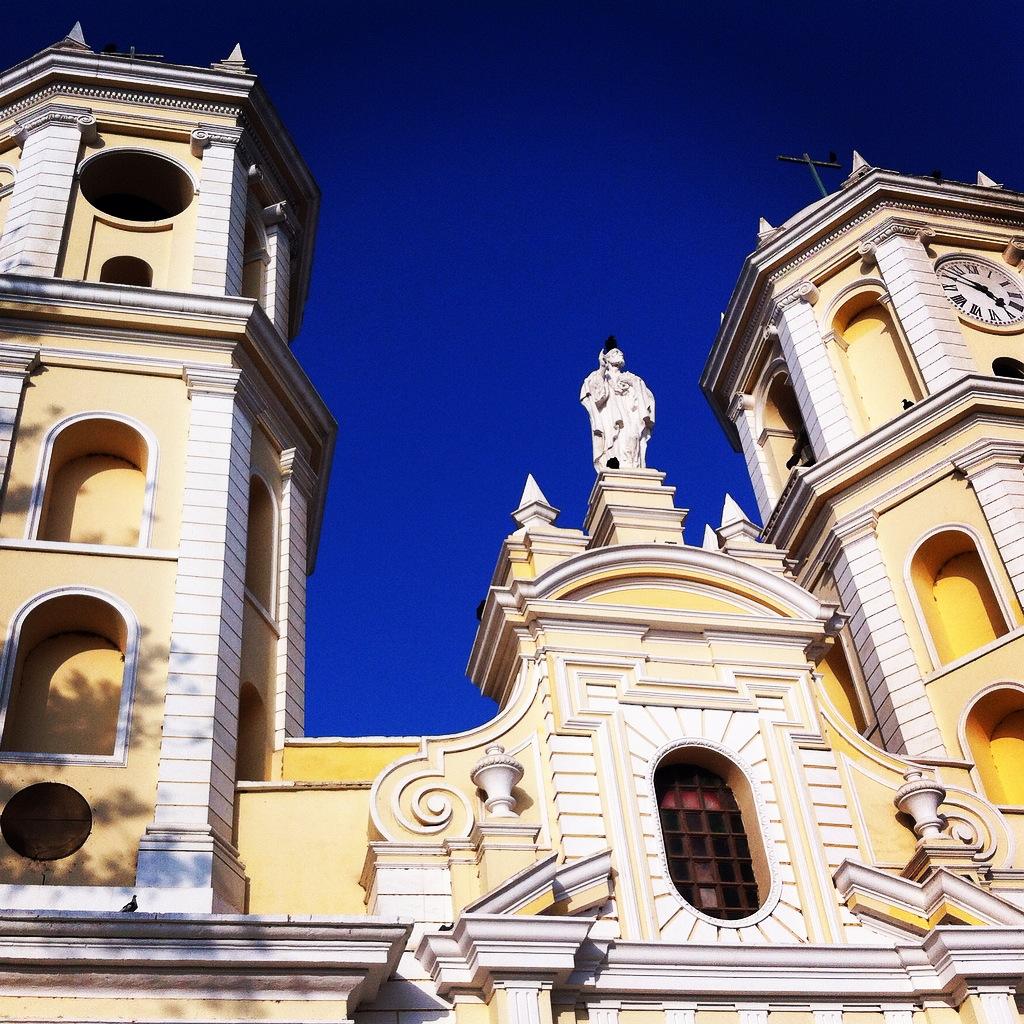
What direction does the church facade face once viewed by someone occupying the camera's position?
facing the viewer
